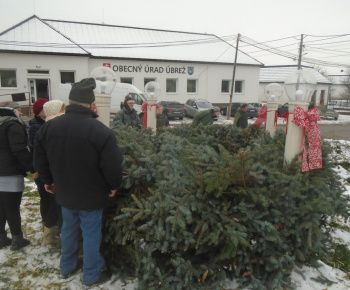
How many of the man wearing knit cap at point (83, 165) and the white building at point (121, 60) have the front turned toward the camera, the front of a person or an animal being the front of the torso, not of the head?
1

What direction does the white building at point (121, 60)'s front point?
toward the camera

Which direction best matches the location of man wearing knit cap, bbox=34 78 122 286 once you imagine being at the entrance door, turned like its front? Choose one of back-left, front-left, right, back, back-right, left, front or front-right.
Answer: front

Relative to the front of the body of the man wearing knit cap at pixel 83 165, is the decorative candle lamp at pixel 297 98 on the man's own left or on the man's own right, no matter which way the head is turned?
on the man's own right

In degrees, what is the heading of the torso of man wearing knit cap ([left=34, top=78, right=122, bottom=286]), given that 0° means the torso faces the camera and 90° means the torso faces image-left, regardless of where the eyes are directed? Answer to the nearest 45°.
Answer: approximately 225°

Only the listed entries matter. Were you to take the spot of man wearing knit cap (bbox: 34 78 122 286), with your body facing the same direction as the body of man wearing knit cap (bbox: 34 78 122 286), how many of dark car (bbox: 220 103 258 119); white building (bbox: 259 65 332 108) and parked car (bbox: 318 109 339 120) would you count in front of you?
3

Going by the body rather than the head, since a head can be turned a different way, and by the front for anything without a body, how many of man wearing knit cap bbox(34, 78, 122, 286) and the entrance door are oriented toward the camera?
1

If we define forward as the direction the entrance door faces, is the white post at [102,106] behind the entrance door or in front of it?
in front

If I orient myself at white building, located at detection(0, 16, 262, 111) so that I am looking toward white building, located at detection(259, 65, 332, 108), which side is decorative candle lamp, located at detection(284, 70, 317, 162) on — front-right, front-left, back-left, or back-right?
back-right

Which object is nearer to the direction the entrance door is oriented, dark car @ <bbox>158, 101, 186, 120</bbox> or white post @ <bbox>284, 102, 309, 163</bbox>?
the white post

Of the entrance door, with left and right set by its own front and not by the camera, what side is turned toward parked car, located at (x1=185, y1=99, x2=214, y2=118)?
left

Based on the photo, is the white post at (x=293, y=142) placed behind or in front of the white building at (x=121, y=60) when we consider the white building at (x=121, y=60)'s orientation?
in front

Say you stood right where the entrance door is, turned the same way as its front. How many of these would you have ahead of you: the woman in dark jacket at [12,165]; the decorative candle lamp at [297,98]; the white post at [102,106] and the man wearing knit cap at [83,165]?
4

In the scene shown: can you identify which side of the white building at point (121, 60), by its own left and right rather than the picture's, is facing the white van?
front

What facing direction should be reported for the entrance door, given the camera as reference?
facing the viewer

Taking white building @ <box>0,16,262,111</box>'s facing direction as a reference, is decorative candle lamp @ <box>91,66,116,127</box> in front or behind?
in front
